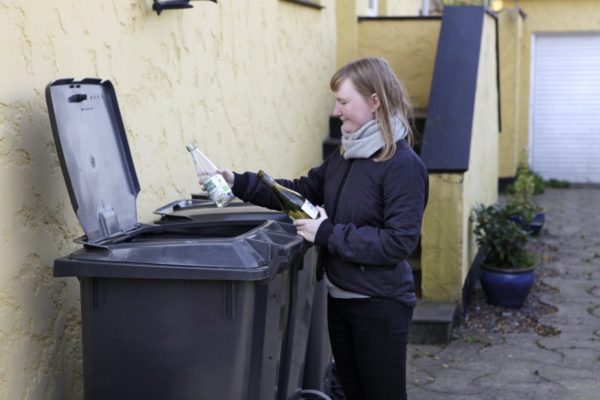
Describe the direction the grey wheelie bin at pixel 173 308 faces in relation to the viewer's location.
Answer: facing to the right of the viewer

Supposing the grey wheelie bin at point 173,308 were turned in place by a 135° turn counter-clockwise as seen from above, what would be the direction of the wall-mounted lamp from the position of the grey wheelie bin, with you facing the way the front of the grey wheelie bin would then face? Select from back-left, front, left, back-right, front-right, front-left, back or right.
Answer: front-right

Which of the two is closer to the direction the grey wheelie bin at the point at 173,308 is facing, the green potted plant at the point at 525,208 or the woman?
the woman

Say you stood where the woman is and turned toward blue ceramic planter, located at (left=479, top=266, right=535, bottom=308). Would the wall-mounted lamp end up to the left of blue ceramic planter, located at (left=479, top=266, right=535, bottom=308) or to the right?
left

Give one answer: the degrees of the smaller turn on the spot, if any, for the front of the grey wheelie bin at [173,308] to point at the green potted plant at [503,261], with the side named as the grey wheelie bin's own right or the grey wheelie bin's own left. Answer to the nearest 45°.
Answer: approximately 45° to the grey wheelie bin's own left

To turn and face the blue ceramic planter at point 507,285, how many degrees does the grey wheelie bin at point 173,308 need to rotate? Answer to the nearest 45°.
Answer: approximately 45° to its left

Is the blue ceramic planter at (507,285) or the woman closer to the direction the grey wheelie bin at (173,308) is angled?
the woman

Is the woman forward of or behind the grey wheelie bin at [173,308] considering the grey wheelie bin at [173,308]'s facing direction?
forward
